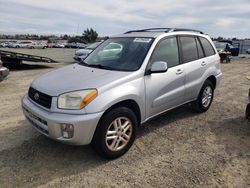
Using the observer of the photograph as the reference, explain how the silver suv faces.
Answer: facing the viewer and to the left of the viewer

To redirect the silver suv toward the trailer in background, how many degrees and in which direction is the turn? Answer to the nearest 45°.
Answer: approximately 90° to its right
